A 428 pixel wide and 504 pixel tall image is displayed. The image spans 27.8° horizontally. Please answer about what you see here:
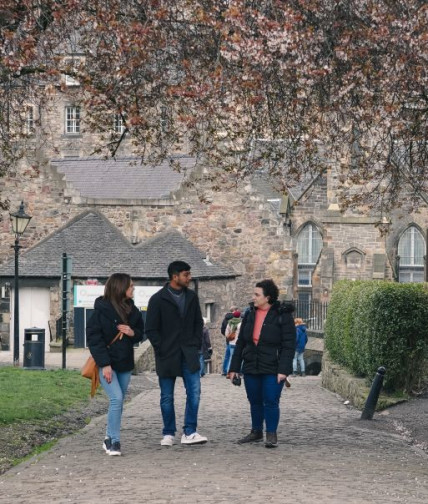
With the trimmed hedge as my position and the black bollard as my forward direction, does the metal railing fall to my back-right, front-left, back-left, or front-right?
back-right

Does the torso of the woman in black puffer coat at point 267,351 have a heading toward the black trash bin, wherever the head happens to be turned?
no

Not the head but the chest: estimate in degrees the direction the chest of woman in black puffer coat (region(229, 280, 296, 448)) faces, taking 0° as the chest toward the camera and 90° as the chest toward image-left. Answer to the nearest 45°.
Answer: approximately 45°

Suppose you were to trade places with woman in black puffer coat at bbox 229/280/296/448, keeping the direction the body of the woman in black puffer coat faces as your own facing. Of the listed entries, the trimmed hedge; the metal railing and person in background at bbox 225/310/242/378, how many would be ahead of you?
0

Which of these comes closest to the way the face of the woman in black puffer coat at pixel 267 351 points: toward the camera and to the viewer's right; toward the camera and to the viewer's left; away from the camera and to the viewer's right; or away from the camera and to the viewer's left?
toward the camera and to the viewer's left

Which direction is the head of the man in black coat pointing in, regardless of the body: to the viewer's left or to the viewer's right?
to the viewer's right

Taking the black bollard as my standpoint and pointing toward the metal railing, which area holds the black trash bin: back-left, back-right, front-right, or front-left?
front-left

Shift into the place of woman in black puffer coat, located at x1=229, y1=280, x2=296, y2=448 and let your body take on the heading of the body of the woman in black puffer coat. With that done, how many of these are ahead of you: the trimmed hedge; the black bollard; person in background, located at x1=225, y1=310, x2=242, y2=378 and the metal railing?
0

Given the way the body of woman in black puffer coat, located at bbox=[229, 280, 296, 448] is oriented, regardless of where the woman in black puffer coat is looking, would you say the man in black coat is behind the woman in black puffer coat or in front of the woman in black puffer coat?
in front

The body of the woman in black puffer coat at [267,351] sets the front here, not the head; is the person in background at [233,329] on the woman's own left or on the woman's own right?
on the woman's own right

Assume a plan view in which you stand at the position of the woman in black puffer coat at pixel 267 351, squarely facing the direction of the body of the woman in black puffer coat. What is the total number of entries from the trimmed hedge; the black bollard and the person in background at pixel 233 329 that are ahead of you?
0
